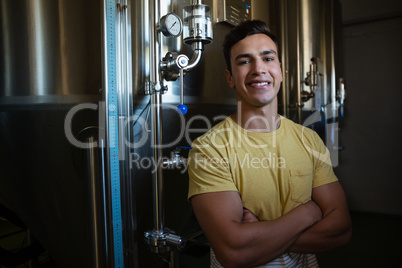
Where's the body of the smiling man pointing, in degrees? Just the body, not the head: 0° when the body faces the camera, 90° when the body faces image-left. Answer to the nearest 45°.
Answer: approximately 0°

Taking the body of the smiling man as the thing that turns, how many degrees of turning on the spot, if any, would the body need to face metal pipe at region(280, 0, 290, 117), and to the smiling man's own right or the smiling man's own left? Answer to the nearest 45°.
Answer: approximately 180°

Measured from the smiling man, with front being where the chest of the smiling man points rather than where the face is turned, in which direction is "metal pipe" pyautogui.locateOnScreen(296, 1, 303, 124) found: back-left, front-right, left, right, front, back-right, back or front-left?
back

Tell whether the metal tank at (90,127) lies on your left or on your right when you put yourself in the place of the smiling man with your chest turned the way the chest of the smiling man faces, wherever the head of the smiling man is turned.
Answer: on your right
